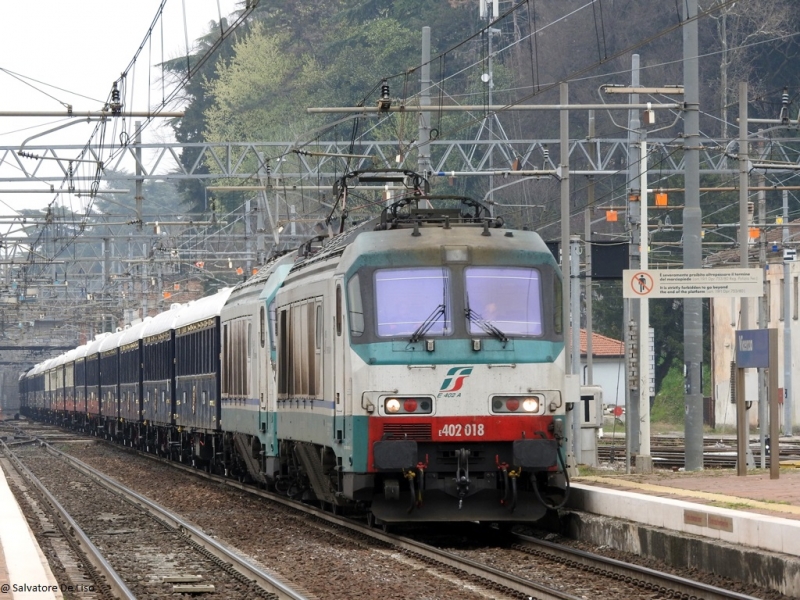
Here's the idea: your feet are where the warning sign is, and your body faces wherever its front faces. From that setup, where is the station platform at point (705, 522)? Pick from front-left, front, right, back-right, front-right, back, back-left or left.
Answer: front

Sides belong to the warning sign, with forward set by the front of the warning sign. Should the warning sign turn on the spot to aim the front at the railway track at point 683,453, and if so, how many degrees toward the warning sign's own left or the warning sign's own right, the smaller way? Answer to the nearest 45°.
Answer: approximately 180°

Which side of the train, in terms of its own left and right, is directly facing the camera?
front

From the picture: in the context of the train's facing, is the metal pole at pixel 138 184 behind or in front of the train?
behind

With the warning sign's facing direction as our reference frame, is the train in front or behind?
behind

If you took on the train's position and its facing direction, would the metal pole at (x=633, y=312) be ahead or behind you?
behind

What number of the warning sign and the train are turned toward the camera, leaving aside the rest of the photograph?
2

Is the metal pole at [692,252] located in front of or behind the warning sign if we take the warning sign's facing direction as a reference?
behind

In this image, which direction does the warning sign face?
toward the camera

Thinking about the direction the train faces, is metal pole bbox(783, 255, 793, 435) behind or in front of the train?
behind

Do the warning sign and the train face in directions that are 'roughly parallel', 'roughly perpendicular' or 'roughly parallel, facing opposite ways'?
roughly parallel

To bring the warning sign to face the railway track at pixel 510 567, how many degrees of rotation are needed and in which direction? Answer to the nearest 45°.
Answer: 0° — it already faces it
